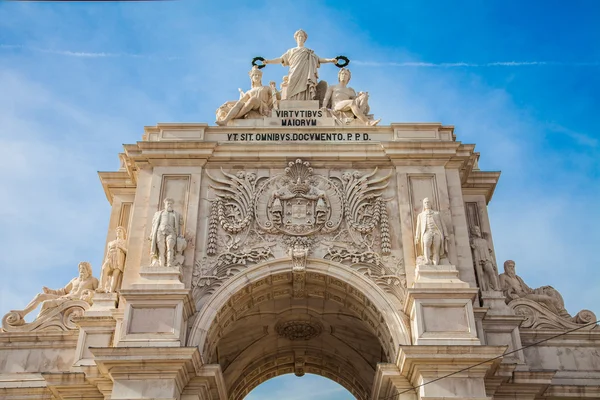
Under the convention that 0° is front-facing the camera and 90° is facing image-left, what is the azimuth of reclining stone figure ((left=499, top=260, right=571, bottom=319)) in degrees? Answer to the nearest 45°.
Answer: approximately 315°

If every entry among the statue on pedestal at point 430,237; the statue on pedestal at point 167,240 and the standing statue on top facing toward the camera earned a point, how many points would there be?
3

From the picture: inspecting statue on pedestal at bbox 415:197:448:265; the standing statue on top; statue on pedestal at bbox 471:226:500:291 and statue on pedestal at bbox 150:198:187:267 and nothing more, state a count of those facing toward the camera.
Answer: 4

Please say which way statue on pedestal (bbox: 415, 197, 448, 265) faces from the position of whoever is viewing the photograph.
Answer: facing the viewer

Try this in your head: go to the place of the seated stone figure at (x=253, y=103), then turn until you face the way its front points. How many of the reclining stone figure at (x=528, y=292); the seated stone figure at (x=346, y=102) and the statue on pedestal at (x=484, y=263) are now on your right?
0

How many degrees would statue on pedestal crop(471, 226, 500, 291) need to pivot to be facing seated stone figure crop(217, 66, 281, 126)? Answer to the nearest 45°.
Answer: approximately 45° to its right

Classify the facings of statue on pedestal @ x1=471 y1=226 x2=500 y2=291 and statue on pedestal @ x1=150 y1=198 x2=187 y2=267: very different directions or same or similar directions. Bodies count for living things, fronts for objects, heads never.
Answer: same or similar directions

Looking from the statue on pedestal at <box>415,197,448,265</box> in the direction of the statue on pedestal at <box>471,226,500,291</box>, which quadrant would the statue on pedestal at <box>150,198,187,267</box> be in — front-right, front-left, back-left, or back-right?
back-left

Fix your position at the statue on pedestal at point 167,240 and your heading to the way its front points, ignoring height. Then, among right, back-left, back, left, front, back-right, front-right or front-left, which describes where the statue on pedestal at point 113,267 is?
back-right

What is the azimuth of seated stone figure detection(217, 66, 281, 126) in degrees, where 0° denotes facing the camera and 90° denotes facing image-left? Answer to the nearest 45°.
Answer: approximately 45°

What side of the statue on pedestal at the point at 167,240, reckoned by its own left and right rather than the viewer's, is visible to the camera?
front

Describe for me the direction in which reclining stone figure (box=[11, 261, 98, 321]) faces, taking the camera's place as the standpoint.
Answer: facing the viewer and to the left of the viewer
